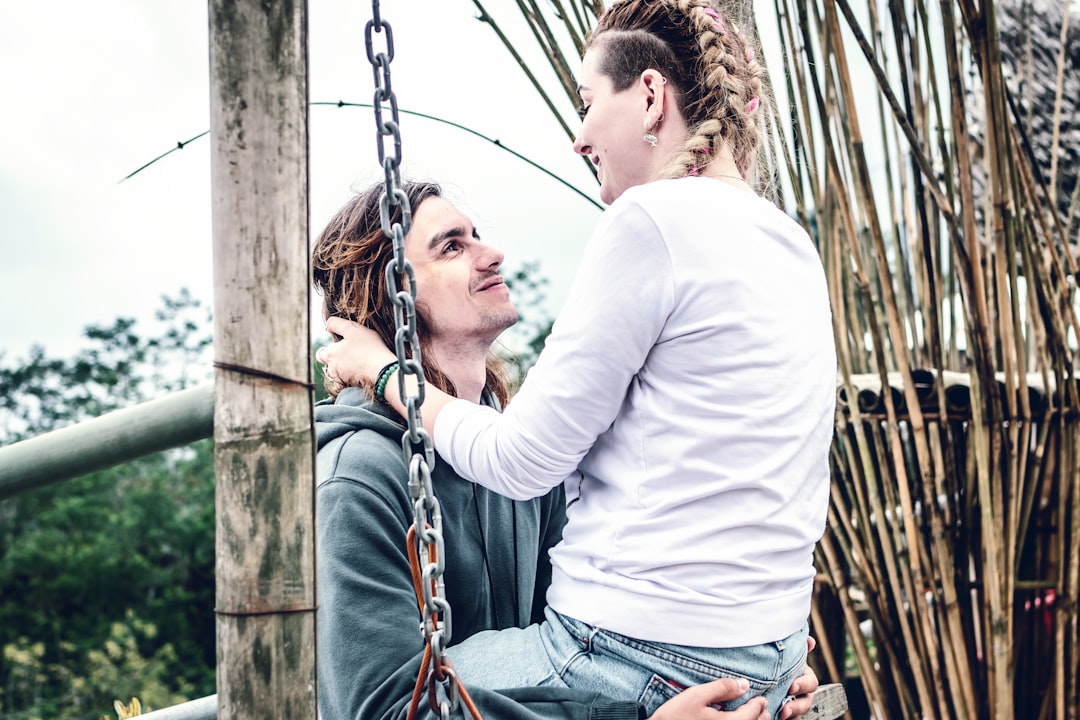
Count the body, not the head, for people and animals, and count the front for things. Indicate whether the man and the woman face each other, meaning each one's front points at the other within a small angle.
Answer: yes

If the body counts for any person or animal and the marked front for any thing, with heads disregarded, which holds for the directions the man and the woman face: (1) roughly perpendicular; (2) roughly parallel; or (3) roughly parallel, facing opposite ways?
roughly parallel, facing opposite ways

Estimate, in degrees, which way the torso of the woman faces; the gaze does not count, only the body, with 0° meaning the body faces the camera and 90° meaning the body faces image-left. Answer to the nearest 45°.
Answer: approximately 135°

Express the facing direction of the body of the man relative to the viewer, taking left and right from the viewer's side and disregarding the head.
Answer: facing the viewer and to the right of the viewer

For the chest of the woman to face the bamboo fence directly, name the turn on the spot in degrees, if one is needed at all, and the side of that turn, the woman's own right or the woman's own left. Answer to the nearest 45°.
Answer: approximately 90° to the woman's own right

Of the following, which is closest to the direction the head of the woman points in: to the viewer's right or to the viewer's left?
to the viewer's left
